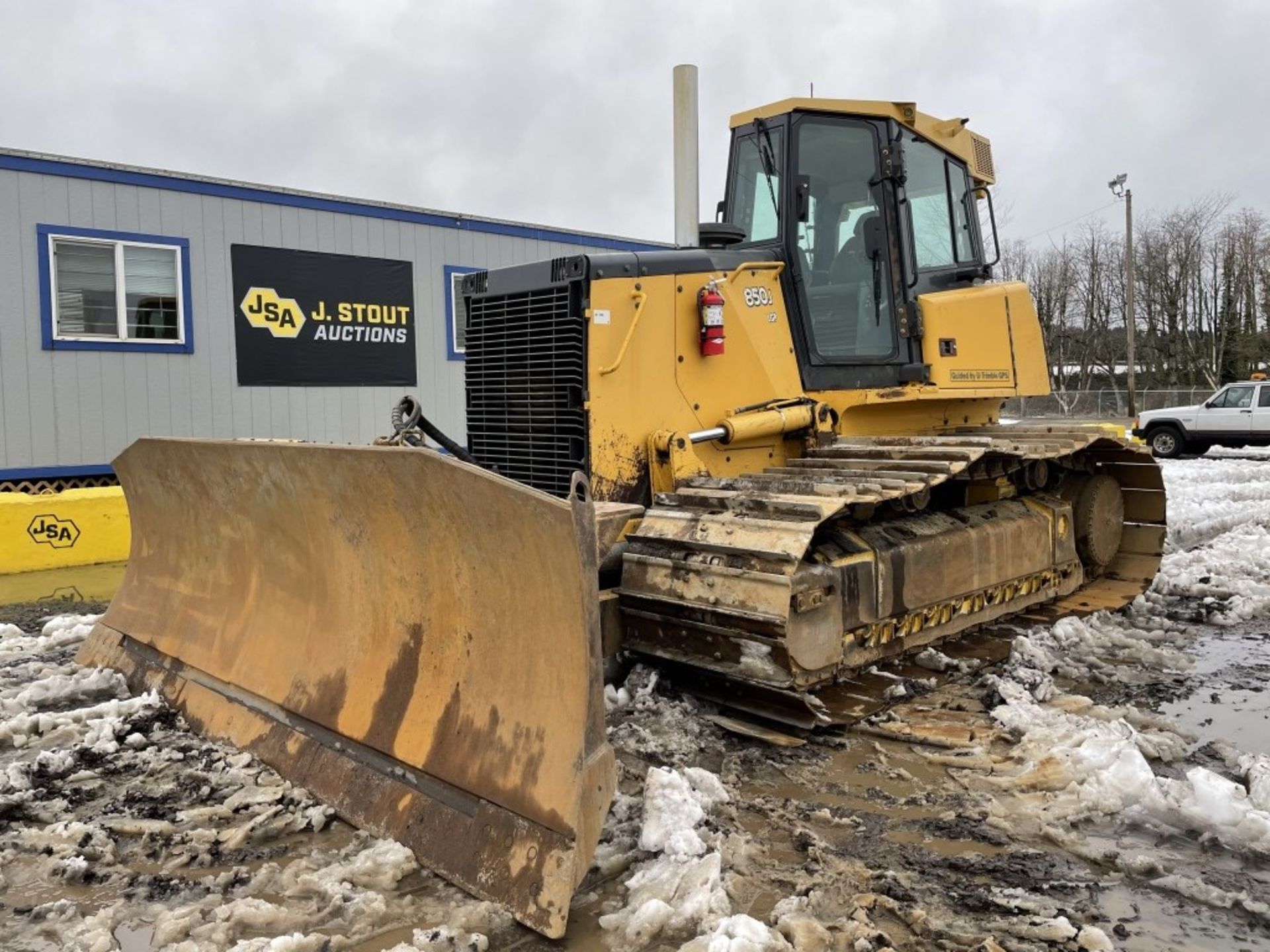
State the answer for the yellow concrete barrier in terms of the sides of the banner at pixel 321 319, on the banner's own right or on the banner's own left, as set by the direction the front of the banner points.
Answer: on the banner's own right

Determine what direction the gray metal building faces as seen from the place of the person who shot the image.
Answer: facing the viewer and to the right of the viewer

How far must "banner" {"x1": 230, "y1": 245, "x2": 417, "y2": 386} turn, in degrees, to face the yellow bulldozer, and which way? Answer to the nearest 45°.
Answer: approximately 45° to its right

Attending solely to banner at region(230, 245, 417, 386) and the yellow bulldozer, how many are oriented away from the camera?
0

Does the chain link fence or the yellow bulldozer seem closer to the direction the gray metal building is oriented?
the yellow bulldozer

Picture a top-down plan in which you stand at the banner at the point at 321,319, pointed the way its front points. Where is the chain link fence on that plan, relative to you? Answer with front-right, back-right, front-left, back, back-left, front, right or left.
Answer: left

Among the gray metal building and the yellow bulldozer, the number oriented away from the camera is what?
0

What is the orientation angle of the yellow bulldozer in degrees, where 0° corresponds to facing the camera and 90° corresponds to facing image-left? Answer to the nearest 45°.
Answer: approximately 45°

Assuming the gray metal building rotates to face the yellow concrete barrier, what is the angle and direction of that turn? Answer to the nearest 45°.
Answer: approximately 45° to its right

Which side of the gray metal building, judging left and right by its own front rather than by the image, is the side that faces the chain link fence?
left

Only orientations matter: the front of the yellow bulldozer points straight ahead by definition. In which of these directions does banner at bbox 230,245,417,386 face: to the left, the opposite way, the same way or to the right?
to the left

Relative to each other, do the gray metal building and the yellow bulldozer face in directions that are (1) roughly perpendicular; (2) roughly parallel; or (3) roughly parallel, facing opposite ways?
roughly perpendicular
